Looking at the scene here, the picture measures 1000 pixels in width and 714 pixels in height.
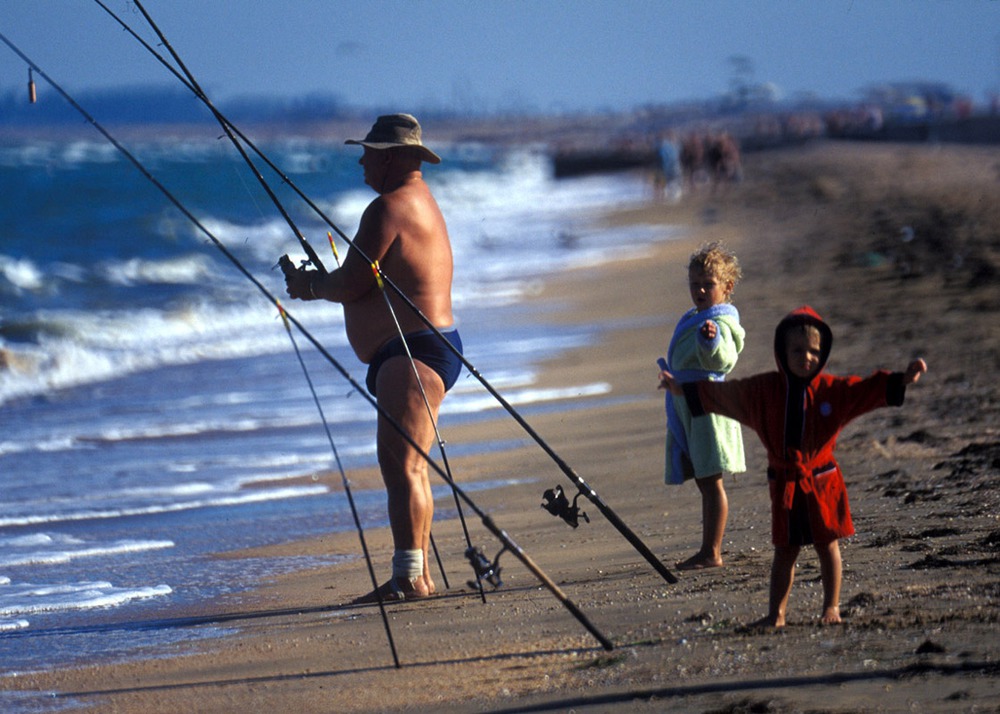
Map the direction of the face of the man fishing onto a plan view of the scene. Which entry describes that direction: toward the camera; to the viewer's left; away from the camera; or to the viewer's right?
to the viewer's left

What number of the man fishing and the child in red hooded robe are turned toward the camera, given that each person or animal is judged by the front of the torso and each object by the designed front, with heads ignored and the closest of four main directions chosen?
1

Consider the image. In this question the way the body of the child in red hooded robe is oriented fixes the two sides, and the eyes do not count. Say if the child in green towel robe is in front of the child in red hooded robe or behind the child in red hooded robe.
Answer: behind

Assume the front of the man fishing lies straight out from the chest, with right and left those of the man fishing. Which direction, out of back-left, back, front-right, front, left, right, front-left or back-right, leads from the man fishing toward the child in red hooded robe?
back-left

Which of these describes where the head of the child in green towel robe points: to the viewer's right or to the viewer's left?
to the viewer's left

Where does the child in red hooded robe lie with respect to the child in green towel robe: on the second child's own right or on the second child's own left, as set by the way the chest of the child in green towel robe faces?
on the second child's own left

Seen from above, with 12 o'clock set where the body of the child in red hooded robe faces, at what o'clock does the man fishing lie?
The man fishing is roughly at 4 o'clock from the child in red hooded robe.

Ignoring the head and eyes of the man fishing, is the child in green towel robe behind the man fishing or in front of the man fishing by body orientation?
behind

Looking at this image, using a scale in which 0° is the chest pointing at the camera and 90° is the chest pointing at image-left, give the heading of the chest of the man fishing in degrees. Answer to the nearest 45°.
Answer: approximately 90°

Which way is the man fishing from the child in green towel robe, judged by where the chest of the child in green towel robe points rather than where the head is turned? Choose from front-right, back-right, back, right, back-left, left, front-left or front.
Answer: front-right
